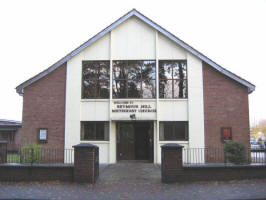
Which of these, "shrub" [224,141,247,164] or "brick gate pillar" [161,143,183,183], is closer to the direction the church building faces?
the brick gate pillar

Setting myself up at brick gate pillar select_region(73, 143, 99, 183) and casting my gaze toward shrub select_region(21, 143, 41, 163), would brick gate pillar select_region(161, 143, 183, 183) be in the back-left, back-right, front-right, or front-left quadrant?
back-right

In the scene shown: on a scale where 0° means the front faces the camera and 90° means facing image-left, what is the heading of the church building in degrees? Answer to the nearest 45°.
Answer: approximately 0°

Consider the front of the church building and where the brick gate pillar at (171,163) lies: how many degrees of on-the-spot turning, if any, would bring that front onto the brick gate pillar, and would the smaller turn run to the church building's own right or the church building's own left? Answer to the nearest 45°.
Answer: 0° — it already faces it

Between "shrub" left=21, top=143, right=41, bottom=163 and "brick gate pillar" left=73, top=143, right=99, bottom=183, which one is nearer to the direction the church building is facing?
the brick gate pillar

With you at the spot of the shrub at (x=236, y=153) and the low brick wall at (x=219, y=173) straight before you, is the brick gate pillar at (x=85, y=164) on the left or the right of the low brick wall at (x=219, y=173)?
right

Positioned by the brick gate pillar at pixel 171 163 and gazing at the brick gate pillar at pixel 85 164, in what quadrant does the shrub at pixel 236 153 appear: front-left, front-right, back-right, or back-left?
back-right

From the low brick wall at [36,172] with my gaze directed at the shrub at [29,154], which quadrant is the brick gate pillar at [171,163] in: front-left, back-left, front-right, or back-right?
back-right

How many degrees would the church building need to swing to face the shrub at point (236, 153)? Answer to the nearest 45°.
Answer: approximately 45° to its left

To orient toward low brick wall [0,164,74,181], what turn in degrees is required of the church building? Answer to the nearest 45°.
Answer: approximately 45° to its right
